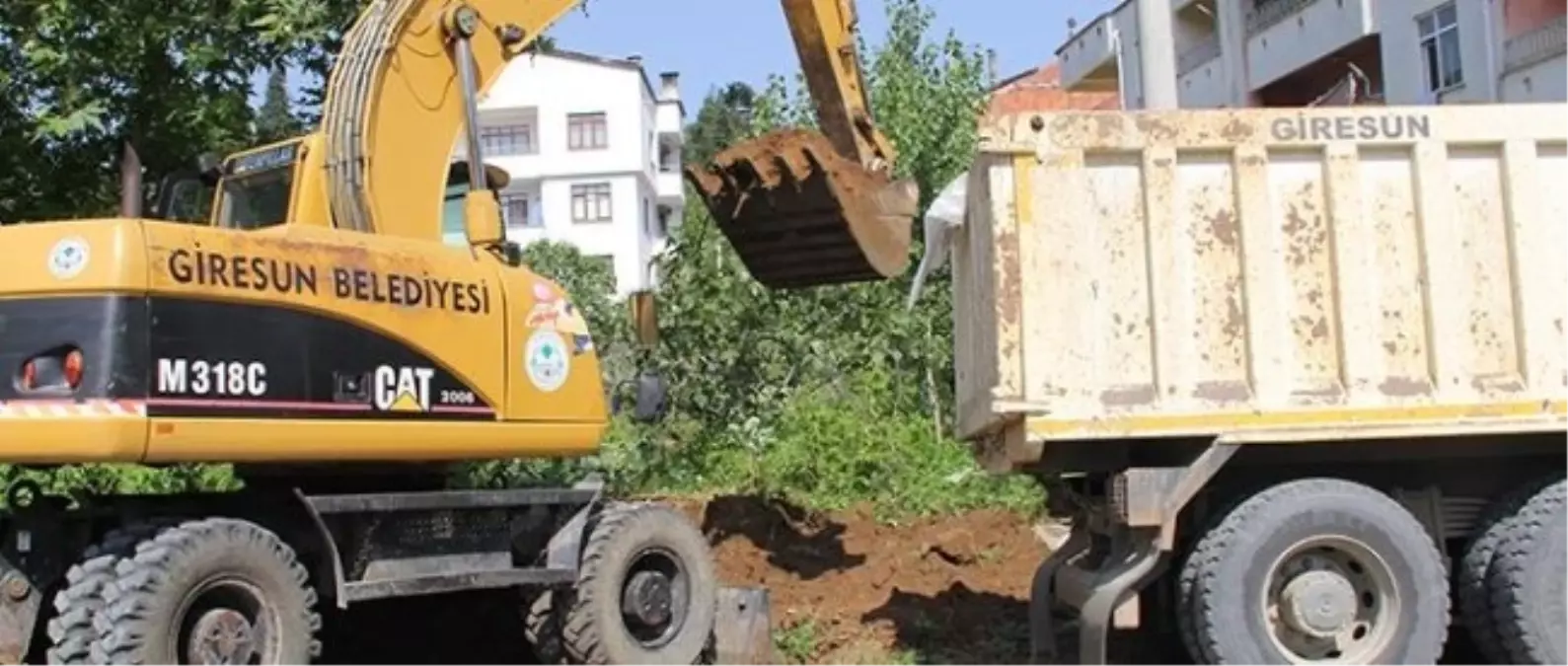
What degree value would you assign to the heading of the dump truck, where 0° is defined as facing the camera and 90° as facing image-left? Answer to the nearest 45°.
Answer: approximately 270°

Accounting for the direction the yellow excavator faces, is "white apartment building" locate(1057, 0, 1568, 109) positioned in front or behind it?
in front

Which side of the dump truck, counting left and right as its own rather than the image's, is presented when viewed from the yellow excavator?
back

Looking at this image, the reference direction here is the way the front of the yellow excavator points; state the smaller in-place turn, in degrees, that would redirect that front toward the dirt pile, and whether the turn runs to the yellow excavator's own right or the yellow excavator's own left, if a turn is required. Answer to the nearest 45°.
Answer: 0° — it already faces it

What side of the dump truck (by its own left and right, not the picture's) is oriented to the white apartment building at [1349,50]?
left

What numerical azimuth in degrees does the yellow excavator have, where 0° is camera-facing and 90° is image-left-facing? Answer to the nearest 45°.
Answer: approximately 225°
